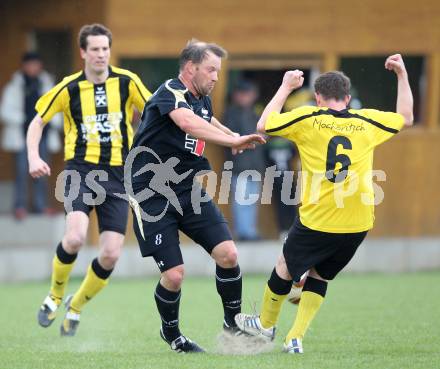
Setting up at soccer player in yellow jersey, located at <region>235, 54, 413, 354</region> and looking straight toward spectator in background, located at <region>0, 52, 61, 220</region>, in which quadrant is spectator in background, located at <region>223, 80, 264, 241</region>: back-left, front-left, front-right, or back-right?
front-right

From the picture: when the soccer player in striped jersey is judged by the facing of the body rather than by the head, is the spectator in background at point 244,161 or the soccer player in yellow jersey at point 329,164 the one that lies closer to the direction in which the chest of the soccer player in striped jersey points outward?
the soccer player in yellow jersey

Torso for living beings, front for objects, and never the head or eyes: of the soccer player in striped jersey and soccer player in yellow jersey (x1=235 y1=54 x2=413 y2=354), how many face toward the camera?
1

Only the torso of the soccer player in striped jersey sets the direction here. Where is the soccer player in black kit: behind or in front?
in front

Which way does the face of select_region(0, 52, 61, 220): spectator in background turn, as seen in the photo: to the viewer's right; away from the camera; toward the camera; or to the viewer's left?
toward the camera

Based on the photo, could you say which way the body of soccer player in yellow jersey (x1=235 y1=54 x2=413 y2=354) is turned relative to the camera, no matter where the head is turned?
away from the camera

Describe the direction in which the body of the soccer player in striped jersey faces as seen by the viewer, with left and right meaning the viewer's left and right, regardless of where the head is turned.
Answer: facing the viewer

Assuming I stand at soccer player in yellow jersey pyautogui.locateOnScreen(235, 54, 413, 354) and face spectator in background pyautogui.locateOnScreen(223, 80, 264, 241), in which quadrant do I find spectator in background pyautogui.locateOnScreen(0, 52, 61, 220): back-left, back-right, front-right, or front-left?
front-left

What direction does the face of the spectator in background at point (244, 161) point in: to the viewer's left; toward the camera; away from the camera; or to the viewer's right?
toward the camera

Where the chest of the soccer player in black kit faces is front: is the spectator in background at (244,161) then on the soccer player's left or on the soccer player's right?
on the soccer player's left

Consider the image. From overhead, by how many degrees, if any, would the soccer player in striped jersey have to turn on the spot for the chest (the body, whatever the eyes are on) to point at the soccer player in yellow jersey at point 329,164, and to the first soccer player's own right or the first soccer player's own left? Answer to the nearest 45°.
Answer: approximately 45° to the first soccer player's own left

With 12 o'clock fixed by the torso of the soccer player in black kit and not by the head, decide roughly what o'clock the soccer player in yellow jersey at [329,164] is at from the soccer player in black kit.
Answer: The soccer player in yellow jersey is roughly at 11 o'clock from the soccer player in black kit.

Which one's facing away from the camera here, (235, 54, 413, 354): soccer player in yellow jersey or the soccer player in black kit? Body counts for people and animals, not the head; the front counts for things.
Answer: the soccer player in yellow jersey

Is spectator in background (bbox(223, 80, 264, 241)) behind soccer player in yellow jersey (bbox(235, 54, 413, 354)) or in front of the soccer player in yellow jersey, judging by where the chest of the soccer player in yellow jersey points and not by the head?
in front

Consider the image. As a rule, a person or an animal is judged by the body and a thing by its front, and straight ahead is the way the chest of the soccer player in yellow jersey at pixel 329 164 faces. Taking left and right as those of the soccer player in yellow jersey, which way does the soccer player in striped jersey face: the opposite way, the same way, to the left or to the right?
the opposite way
